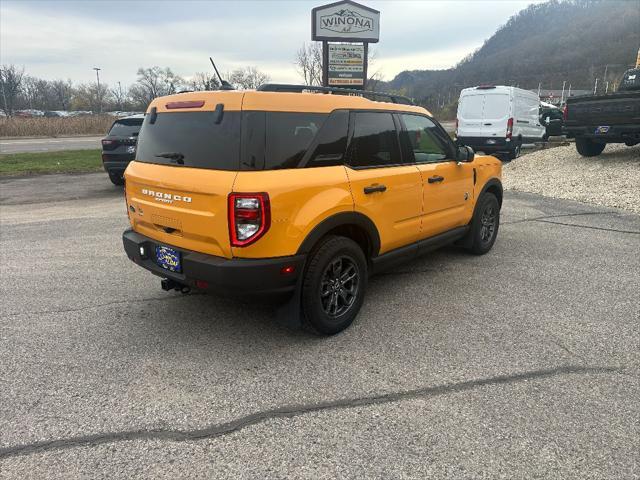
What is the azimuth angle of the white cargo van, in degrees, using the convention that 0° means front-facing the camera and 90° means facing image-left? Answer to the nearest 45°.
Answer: approximately 225°

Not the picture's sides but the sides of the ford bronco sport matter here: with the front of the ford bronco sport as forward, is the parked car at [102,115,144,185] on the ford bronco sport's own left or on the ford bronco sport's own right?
on the ford bronco sport's own left

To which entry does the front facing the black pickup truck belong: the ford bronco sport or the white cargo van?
the ford bronco sport

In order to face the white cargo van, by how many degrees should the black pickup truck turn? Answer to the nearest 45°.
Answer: approximately 90° to its left

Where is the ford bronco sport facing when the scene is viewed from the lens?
facing away from the viewer and to the right of the viewer

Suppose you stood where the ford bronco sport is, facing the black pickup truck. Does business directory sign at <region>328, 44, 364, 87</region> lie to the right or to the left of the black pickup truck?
left

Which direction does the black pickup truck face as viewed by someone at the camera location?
facing away from the viewer and to the right of the viewer

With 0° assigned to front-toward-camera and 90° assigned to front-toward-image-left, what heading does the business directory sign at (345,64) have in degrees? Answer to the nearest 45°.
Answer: approximately 0°

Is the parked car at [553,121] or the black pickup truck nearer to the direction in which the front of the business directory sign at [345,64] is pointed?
the black pickup truck

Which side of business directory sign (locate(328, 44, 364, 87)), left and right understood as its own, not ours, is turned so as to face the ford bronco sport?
front

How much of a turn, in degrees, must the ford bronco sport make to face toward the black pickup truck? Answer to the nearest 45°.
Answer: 0° — it already faces it
